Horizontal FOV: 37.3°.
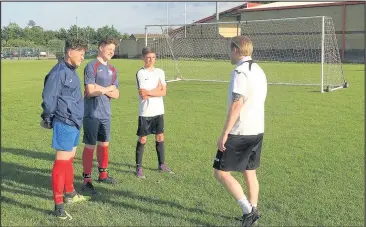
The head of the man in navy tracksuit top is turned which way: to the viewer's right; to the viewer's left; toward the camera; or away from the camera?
to the viewer's right

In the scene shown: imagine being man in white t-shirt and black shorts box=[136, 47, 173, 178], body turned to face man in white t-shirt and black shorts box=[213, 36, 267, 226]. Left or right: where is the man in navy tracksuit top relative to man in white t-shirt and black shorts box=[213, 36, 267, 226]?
right

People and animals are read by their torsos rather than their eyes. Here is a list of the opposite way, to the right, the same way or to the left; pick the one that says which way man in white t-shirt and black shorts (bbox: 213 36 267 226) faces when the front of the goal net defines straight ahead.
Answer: to the right

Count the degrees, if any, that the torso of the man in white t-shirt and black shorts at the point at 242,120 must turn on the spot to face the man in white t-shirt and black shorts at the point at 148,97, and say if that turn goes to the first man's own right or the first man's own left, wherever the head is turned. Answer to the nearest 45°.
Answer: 0° — they already face them

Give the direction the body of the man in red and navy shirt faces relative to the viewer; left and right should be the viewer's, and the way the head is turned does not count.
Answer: facing the viewer and to the right of the viewer

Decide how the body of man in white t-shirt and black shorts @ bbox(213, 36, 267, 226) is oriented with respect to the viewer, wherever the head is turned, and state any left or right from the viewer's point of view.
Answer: facing away from the viewer and to the left of the viewer

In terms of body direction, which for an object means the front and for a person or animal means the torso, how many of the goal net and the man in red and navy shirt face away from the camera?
0

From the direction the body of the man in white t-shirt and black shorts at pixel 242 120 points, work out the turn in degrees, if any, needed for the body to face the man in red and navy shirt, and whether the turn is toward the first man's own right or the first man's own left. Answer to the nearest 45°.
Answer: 0° — they already face them

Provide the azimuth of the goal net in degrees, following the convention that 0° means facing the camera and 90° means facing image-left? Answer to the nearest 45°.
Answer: approximately 45°

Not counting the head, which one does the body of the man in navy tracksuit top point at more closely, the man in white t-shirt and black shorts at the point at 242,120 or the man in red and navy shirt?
the man in white t-shirt and black shorts

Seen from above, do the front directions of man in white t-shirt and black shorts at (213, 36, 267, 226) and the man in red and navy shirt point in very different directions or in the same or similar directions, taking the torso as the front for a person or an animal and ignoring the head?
very different directions

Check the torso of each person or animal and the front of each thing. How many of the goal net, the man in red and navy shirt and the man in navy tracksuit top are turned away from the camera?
0

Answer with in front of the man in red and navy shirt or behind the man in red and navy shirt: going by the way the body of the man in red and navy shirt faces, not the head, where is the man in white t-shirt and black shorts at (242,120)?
in front

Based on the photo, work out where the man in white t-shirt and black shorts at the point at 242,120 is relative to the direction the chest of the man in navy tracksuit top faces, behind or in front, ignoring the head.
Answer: in front
